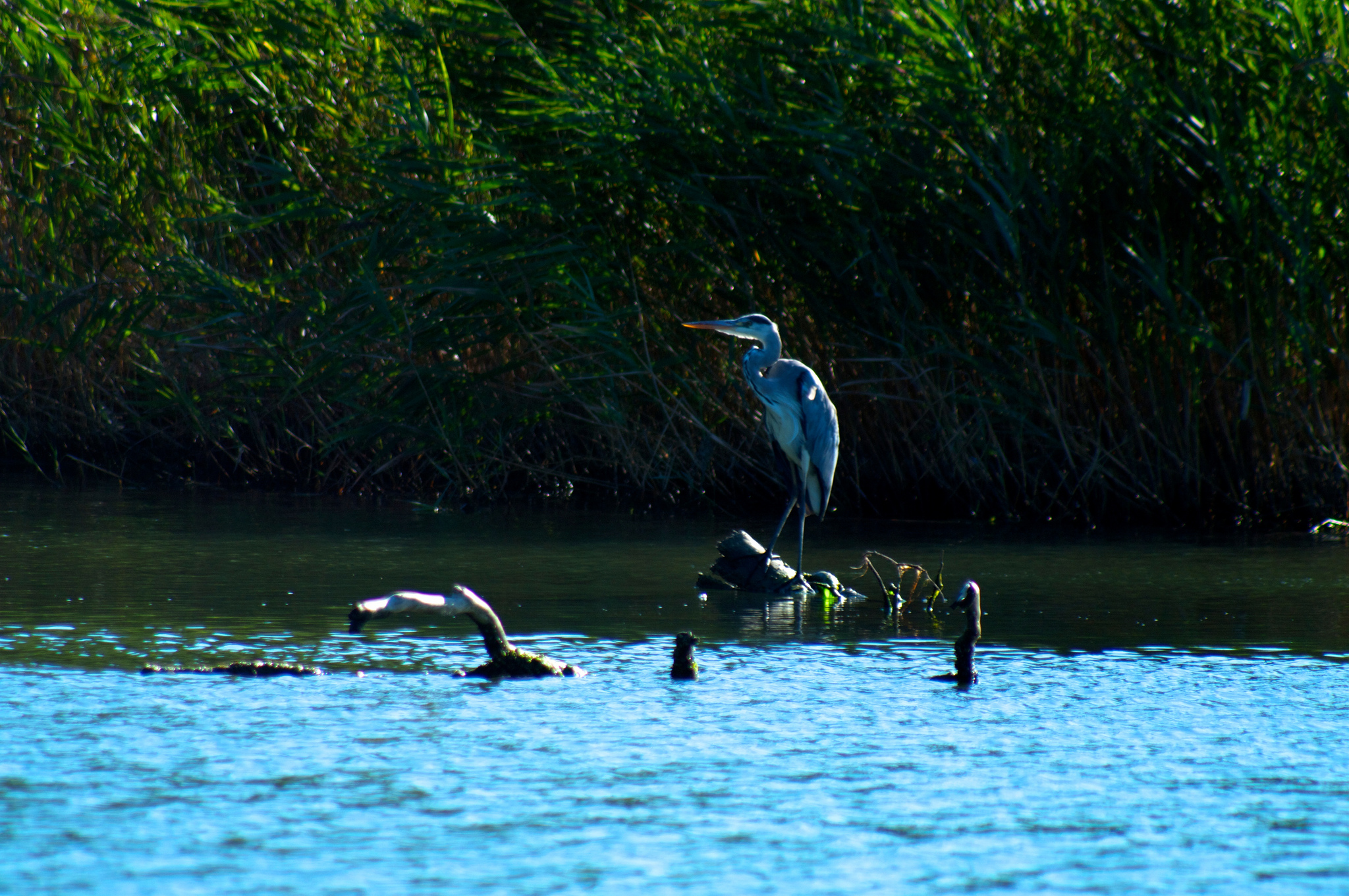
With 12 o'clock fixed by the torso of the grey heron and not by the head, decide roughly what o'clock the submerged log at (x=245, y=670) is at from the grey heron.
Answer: The submerged log is roughly at 10 o'clock from the grey heron.

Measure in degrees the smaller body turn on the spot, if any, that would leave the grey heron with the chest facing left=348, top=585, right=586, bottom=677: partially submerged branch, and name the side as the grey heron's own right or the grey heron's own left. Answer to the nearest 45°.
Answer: approximately 90° to the grey heron's own left

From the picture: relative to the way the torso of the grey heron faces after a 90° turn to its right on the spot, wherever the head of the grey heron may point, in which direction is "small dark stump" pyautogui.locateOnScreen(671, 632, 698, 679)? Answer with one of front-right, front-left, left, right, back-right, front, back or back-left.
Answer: back

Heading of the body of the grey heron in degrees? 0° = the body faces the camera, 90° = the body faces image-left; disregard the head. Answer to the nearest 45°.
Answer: approximately 90°

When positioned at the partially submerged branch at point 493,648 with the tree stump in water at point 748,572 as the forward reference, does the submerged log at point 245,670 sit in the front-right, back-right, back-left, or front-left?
back-left
